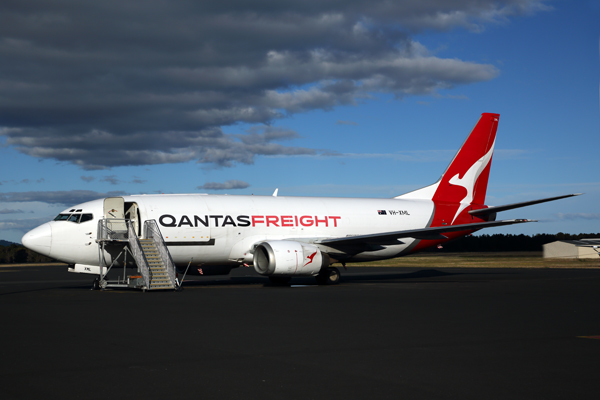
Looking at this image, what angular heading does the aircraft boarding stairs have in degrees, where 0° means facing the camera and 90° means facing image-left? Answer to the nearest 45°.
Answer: approximately 315°

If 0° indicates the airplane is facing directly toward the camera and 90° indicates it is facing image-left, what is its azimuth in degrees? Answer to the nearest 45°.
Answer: approximately 45°
